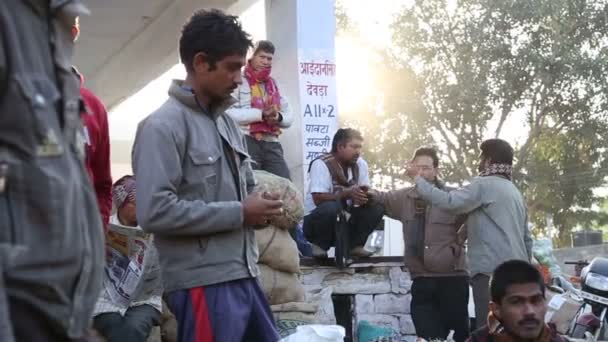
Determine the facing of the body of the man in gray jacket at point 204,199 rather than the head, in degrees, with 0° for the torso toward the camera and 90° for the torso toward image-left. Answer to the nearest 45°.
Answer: approximately 315°

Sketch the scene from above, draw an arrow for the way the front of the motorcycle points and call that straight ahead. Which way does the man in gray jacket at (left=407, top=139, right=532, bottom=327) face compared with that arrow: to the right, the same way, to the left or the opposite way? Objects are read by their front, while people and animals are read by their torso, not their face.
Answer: to the right

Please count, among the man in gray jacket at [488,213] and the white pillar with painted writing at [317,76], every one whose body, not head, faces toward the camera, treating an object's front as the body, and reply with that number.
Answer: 1

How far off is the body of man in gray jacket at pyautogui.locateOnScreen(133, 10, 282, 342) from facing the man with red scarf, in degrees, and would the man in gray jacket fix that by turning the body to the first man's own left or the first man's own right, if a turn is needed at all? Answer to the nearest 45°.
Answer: approximately 135° to the first man's own left

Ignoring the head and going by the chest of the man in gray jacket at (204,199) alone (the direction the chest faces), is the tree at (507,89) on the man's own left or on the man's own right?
on the man's own left

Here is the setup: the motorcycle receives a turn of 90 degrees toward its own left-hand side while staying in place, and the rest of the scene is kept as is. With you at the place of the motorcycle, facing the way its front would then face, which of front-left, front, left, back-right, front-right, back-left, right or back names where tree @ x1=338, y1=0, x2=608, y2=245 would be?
back-left

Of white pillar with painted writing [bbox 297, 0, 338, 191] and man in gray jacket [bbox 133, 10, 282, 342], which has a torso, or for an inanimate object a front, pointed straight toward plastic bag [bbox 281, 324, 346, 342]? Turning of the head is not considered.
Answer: the white pillar with painted writing

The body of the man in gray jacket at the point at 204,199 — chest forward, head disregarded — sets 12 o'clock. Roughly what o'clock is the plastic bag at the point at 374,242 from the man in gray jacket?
The plastic bag is roughly at 8 o'clock from the man in gray jacket.
